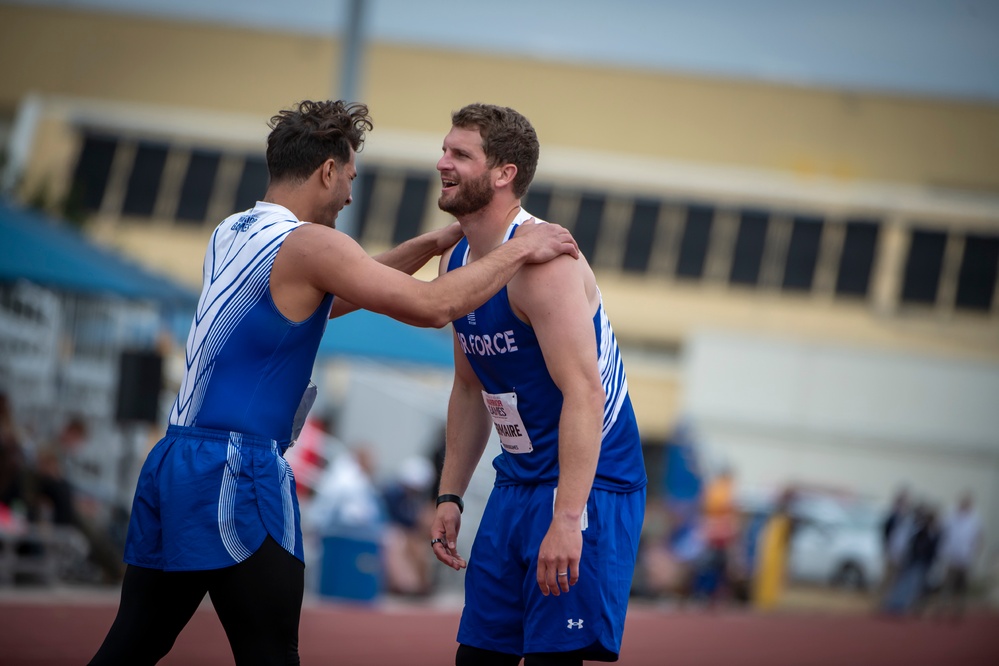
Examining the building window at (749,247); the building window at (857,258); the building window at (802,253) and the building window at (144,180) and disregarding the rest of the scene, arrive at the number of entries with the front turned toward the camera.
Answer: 4

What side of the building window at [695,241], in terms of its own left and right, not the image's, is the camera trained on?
front

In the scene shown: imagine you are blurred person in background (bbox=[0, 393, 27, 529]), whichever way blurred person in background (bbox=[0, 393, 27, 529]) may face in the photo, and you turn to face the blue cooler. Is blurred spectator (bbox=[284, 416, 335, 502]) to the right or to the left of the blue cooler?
left

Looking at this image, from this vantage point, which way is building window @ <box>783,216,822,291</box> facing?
toward the camera

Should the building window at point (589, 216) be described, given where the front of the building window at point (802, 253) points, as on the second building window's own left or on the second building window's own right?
on the second building window's own right

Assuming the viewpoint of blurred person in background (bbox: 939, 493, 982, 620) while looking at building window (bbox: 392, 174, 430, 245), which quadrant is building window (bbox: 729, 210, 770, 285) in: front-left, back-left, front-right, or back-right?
front-right

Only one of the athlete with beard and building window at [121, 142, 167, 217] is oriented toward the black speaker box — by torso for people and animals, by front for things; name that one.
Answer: the building window

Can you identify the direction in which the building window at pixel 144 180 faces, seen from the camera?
facing the viewer

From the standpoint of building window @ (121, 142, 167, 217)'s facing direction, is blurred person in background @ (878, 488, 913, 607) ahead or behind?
ahead

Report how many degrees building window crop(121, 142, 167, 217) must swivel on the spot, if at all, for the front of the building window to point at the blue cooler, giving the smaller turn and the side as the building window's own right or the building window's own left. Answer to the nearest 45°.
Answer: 0° — it already faces it

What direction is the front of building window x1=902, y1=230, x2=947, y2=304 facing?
toward the camera

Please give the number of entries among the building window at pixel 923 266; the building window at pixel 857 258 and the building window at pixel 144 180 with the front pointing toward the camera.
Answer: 3

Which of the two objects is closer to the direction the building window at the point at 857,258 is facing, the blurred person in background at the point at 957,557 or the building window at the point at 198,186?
the blurred person in background

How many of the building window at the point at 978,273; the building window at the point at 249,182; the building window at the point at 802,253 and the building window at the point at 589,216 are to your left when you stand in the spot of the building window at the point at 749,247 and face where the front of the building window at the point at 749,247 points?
2

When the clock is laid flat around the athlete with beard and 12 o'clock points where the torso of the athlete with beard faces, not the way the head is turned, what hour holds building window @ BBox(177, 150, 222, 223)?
The building window is roughly at 4 o'clock from the athlete with beard.

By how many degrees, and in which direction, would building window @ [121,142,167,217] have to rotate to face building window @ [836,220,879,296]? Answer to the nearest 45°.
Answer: approximately 90° to its left

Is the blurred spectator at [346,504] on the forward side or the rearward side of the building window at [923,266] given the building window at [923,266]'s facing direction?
on the forward side

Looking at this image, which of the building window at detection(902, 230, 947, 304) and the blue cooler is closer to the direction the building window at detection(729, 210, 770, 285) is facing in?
the blue cooler
